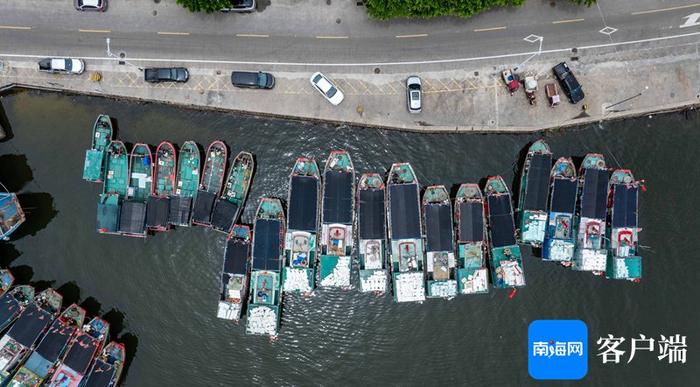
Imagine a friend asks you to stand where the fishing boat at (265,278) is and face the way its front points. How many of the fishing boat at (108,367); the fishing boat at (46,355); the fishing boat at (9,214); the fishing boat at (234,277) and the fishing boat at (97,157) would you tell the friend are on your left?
5

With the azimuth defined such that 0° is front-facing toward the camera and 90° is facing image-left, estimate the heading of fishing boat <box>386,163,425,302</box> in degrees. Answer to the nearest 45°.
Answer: approximately 180°

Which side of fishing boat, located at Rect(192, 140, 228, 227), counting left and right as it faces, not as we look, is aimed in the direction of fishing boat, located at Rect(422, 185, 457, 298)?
right

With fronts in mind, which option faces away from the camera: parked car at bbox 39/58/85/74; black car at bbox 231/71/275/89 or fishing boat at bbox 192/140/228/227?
the fishing boat

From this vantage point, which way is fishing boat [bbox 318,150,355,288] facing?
away from the camera

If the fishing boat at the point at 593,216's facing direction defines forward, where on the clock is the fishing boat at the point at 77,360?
the fishing boat at the point at 77,360 is roughly at 8 o'clock from the fishing boat at the point at 593,216.

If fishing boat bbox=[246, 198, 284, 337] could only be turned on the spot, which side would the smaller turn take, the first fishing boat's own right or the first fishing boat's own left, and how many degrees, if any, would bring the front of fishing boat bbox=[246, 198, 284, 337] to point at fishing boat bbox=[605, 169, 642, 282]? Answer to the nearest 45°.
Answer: approximately 90° to the first fishing boat's own right

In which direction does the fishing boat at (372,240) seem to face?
away from the camera

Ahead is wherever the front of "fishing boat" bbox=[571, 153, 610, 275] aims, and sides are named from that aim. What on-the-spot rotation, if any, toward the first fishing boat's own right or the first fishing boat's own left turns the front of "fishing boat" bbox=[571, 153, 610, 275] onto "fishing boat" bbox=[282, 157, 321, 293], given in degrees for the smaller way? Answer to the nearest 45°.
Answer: approximately 135° to the first fishing boat's own left

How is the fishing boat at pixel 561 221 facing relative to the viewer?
away from the camera

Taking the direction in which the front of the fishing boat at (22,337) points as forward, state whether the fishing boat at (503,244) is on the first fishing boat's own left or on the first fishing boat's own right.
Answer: on the first fishing boat's own right

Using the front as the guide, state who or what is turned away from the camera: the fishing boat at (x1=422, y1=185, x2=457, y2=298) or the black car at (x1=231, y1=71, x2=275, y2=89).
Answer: the fishing boat

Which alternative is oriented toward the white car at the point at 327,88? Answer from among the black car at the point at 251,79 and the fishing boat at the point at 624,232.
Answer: the black car

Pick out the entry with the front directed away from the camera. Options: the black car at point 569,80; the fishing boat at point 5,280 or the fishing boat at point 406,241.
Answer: the fishing boat at point 406,241
